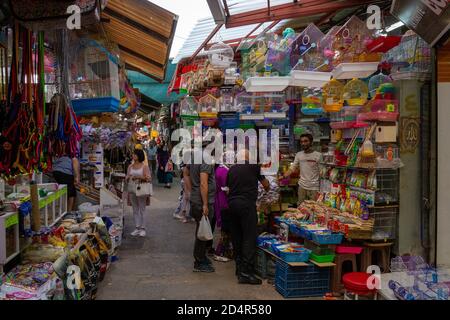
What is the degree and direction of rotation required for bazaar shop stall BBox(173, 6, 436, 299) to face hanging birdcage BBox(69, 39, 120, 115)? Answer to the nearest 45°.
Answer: approximately 45° to its right

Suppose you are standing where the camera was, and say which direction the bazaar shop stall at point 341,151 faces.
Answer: facing the viewer and to the left of the viewer

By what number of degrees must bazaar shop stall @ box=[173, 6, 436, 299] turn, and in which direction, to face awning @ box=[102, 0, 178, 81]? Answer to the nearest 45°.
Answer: approximately 45° to its right
